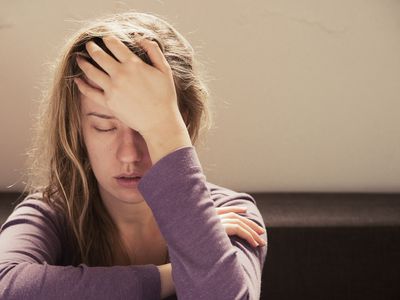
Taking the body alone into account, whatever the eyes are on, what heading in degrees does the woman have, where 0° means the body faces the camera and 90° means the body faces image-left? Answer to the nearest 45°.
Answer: approximately 0°

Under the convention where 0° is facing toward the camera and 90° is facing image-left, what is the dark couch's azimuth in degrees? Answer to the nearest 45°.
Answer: approximately 0°
